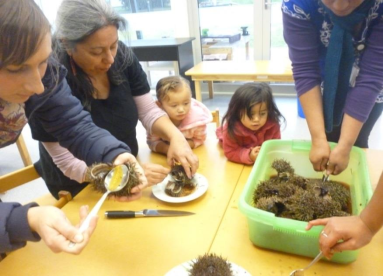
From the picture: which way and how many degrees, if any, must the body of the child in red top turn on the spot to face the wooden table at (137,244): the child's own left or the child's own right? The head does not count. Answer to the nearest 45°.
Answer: approximately 90° to the child's own right

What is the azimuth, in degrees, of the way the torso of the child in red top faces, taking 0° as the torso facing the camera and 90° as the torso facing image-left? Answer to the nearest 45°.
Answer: approximately 315°

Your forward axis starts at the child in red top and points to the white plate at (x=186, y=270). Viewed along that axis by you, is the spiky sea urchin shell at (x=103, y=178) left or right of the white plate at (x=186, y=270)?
right

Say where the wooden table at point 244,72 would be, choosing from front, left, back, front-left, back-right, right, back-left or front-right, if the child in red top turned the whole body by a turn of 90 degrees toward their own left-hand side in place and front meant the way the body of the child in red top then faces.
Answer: front-left

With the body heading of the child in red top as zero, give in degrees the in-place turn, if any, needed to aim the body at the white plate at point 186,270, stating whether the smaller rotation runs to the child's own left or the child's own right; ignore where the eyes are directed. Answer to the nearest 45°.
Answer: approximately 45° to the child's own right

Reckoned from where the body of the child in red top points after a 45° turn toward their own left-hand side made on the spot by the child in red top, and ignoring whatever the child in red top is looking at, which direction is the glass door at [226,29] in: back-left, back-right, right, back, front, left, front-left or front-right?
left

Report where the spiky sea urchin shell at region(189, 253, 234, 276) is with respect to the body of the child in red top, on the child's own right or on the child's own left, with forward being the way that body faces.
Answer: on the child's own right

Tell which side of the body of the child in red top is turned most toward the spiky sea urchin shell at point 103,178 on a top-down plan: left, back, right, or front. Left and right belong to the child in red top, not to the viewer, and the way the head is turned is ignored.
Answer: right

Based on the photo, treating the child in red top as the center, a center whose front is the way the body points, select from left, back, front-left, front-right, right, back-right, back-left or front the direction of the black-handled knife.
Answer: right
